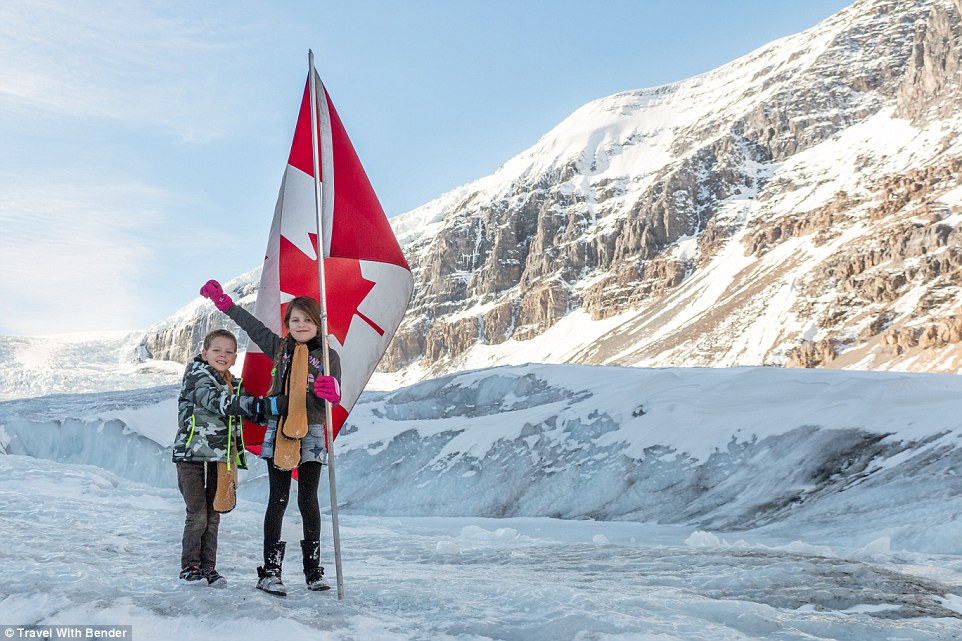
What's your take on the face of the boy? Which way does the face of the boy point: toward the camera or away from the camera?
toward the camera

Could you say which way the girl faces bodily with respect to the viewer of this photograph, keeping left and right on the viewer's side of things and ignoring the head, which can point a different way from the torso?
facing the viewer

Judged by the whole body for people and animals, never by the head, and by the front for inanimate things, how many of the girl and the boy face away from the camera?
0

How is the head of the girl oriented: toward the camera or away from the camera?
toward the camera

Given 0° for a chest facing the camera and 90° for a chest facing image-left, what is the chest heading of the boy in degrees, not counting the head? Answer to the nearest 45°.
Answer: approximately 315°
